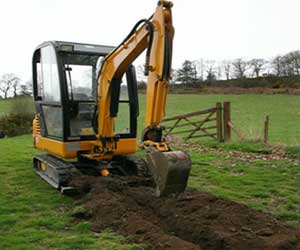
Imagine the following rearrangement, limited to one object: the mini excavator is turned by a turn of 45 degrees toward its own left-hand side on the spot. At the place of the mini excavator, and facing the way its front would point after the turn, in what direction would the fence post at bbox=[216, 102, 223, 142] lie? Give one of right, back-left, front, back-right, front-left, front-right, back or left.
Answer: front-left

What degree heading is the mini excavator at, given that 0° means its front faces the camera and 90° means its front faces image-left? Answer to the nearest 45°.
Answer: approximately 315°

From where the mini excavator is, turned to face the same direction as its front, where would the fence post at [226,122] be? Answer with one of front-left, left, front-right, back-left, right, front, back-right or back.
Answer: left
